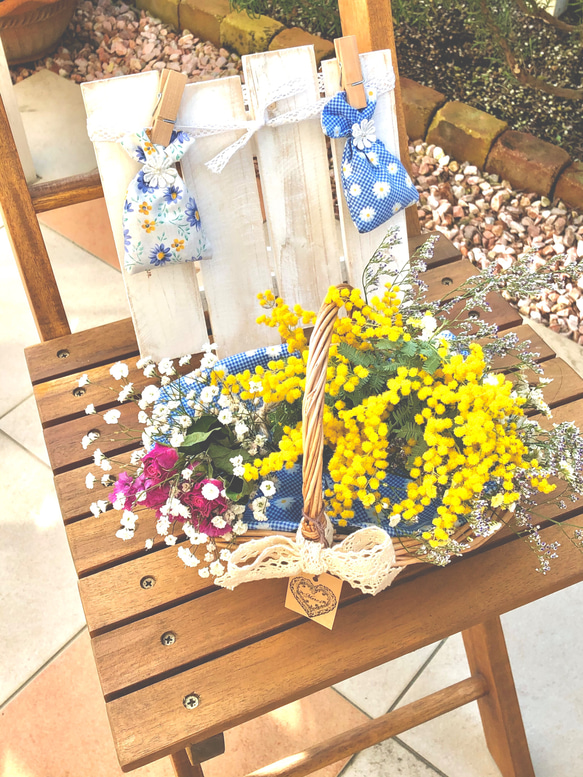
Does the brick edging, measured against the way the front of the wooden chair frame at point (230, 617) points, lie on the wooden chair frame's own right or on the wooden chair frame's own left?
on the wooden chair frame's own left

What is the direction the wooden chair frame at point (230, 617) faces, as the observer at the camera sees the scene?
facing the viewer and to the right of the viewer

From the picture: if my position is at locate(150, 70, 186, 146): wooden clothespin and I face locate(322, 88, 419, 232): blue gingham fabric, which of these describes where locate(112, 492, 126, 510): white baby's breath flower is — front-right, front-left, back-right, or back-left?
back-right
